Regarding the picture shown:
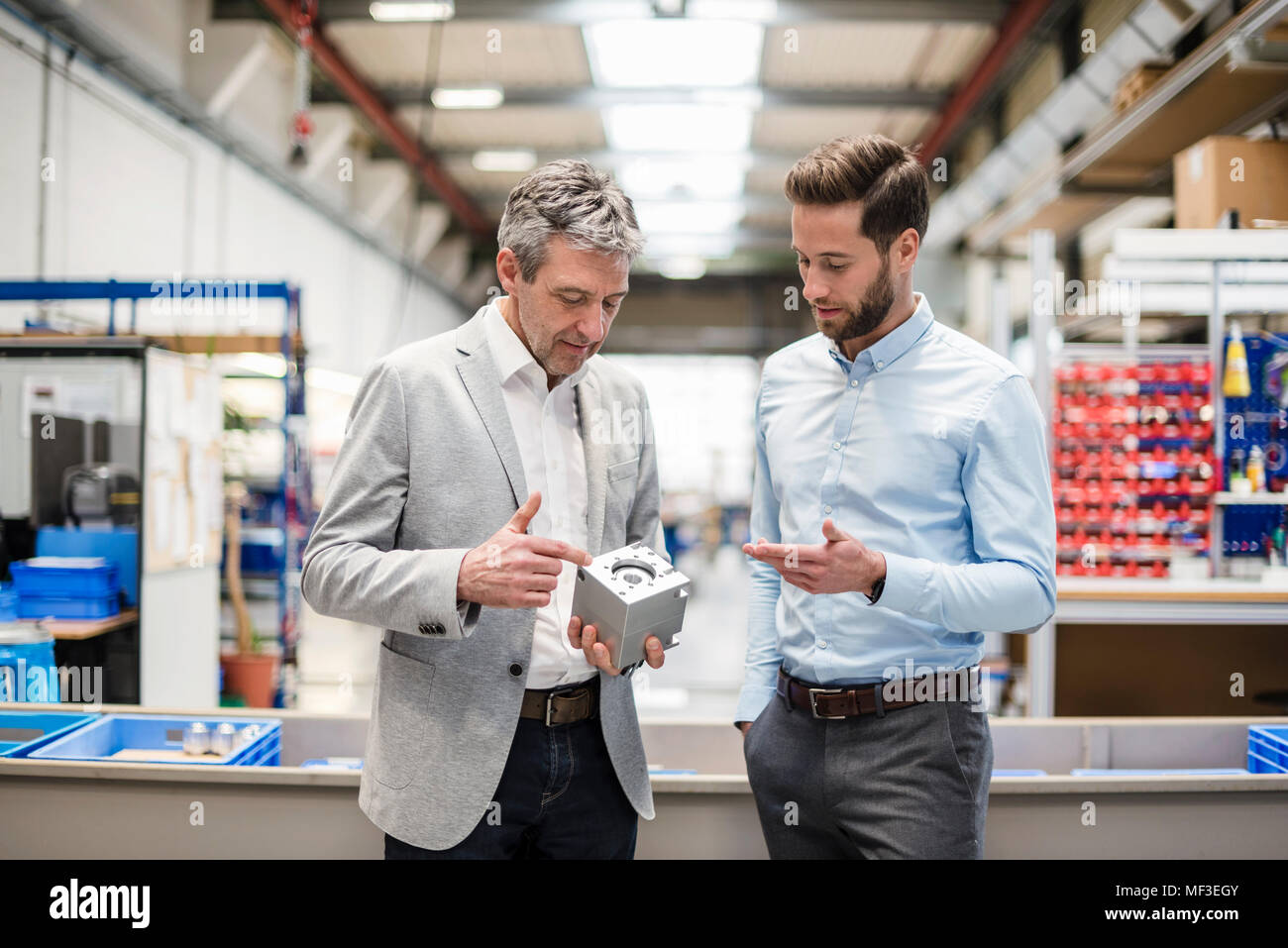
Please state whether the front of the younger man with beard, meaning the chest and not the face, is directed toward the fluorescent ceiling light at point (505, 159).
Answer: no

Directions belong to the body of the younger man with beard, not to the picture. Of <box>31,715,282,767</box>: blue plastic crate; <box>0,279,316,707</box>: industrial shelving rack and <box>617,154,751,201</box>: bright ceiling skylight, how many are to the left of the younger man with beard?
0

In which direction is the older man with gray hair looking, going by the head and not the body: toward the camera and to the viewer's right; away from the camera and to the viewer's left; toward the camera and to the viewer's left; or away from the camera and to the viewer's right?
toward the camera and to the viewer's right

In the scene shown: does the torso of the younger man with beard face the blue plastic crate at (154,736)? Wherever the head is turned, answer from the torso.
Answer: no

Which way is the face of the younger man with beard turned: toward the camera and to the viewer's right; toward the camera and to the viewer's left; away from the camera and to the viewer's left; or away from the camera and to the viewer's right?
toward the camera and to the viewer's left

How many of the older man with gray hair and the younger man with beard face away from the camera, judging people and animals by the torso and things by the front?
0

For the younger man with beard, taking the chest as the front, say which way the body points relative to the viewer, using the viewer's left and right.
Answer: facing the viewer and to the left of the viewer

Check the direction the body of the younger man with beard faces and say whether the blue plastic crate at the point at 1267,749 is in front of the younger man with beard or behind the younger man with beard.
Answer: behind

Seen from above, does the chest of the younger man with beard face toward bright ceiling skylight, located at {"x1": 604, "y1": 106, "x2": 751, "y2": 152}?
no

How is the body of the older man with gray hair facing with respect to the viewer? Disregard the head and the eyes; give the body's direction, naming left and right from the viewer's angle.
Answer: facing the viewer and to the right of the viewer

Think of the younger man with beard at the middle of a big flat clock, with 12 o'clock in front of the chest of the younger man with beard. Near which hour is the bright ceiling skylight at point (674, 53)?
The bright ceiling skylight is roughly at 4 o'clock from the younger man with beard.

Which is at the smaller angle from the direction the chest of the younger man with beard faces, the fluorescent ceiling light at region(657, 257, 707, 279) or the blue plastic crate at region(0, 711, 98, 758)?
the blue plastic crate

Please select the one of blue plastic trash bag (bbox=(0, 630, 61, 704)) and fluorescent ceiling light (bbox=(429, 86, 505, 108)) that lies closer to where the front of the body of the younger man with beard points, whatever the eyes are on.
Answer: the blue plastic trash bag

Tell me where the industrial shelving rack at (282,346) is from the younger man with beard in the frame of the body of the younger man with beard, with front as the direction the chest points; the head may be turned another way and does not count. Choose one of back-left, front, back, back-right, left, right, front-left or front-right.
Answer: right
